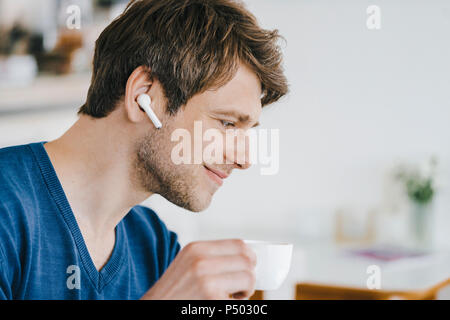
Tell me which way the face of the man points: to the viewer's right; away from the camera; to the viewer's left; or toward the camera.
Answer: to the viewer's right

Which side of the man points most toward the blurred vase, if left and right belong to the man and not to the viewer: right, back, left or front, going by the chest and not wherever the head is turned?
left

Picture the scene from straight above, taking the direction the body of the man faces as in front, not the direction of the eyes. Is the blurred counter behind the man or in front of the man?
behind
